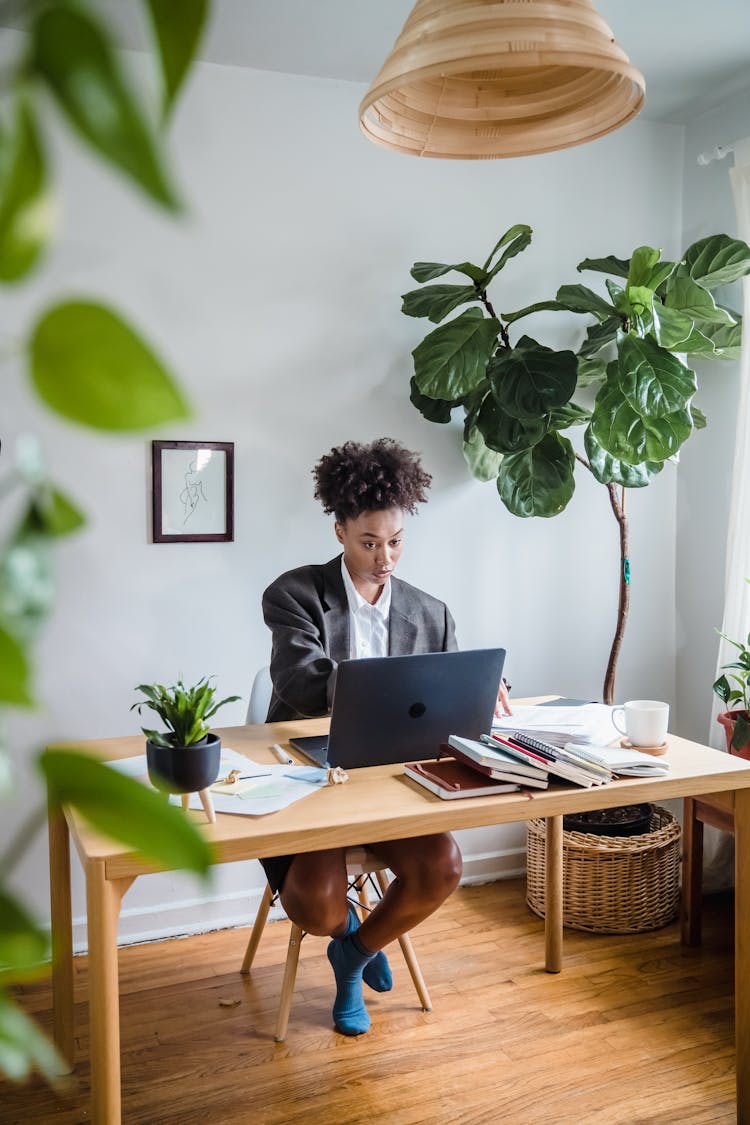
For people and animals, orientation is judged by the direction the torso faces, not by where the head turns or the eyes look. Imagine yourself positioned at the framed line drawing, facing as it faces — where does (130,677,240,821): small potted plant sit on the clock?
The small potted plant is roughly at 12 o'clock from the framed line drawing.

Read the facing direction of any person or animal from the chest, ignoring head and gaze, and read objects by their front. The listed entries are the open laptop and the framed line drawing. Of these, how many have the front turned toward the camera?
1

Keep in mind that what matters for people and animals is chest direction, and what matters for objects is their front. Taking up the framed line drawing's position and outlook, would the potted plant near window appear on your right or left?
on your left

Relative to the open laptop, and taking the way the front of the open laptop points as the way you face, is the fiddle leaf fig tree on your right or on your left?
on your right

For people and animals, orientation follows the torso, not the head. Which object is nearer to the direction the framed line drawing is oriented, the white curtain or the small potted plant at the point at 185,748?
the small potted plant

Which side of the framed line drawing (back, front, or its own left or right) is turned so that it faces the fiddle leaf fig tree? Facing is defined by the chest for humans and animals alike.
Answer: left

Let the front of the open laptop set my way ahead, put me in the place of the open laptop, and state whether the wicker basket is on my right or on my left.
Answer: on my right

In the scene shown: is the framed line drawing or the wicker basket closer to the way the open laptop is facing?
the framed line drawing

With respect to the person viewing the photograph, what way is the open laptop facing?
facing away from the viewer and to the left of the viewer

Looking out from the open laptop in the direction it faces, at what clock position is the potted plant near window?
The potted plant near window is roughly at 3 o'clock from the open laptop.
